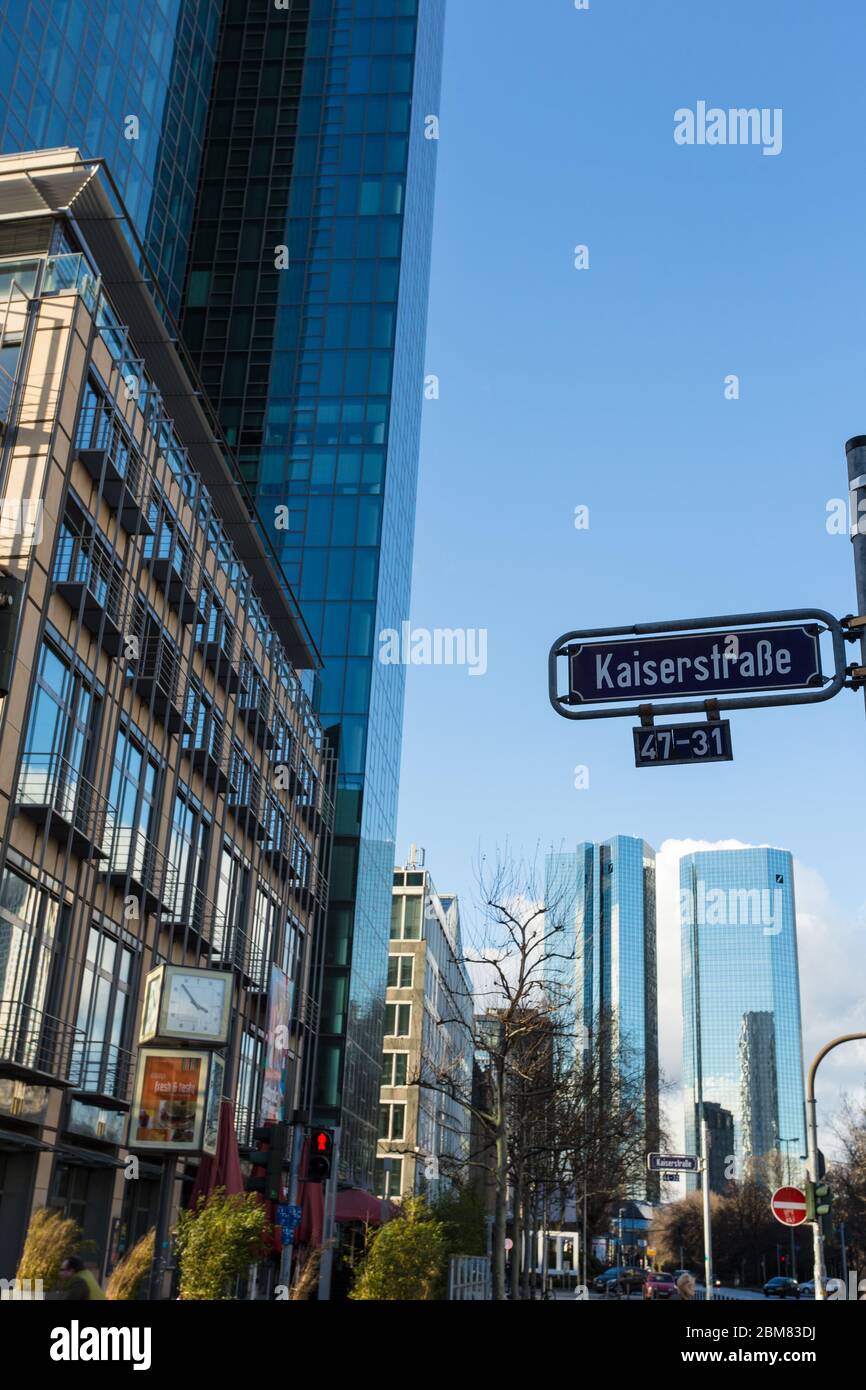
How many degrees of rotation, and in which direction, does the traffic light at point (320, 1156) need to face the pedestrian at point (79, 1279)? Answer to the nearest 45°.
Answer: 0° — it already faces them

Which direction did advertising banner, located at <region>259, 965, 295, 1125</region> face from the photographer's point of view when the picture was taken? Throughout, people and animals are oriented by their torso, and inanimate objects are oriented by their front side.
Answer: facing the viewer and to the right of the viewer

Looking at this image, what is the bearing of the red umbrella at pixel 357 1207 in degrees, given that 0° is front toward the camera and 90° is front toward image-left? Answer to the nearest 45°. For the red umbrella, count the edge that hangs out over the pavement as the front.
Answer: approximately 315°

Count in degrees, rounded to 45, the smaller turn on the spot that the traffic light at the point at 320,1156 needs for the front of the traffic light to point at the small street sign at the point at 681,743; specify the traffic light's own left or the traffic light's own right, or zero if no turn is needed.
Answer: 0° — it already faces it

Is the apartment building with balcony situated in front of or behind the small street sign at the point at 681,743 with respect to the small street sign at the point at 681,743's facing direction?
behind

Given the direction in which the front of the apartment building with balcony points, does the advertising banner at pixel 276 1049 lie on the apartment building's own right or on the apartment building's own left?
on the apartment building's own left
